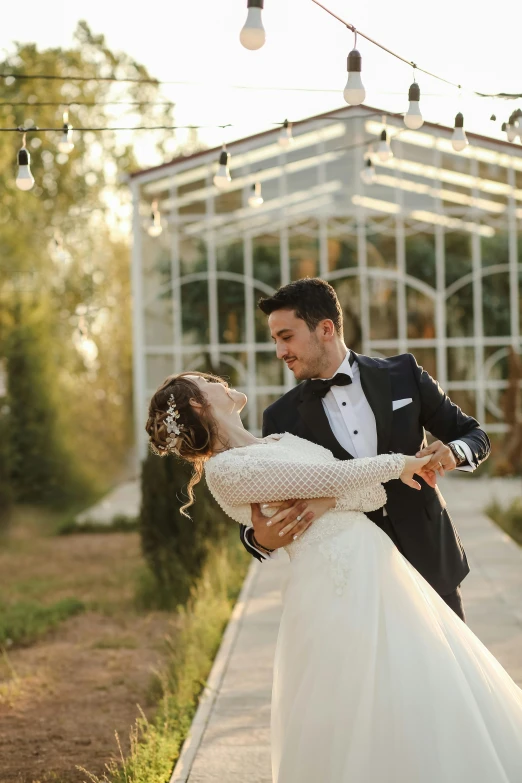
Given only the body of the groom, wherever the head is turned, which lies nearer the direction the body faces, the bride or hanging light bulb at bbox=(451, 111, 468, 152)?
the bride

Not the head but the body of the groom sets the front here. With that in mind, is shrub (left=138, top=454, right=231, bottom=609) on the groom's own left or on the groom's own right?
on the groom's own right

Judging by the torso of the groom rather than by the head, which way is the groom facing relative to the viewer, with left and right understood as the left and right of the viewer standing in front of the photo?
facing the viewer and to the left of the viewer

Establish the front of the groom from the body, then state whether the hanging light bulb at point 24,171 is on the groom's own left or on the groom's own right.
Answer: on the groom's own right

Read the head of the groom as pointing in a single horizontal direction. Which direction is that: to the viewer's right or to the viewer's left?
to the viewer's left
